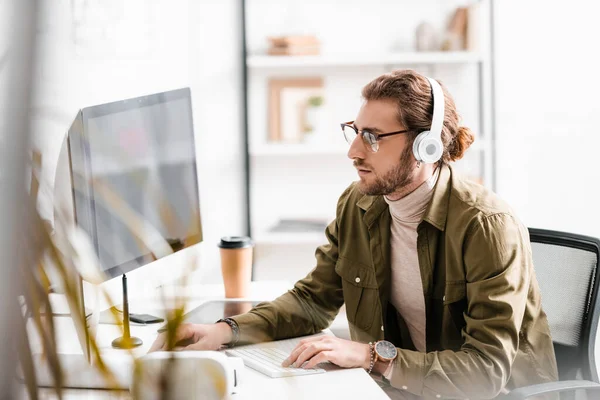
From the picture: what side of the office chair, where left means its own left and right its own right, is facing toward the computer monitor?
front

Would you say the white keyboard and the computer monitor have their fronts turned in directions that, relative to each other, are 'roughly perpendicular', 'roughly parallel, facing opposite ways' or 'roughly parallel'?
roughly parallel

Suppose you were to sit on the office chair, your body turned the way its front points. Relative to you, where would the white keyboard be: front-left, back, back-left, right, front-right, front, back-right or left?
front

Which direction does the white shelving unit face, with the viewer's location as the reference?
facing the viewer

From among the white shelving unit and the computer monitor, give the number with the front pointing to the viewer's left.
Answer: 0

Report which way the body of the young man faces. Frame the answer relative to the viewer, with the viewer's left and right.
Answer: facing the viewer and to the left of the viewer

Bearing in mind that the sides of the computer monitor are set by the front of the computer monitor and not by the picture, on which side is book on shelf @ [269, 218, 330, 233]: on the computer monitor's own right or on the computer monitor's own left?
on the computer monitor's own left

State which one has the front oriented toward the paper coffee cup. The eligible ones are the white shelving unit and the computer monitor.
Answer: the white shelving unit

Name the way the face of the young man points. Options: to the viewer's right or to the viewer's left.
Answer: to the viewer's left

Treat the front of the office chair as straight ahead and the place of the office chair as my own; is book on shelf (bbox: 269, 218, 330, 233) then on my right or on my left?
on my right

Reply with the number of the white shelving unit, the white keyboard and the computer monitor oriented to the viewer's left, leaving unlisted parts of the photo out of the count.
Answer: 0

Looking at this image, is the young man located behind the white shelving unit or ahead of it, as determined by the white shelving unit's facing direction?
ahead

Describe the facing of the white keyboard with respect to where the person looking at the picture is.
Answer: facing the viewer and to the right of the viewer
